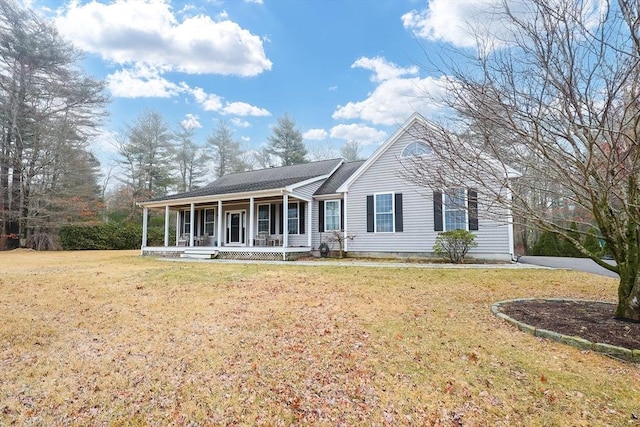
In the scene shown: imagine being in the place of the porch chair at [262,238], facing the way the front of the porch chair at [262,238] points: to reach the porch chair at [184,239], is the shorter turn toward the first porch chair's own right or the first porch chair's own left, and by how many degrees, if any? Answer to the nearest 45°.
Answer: approximately 90° to the first porch chair's own right

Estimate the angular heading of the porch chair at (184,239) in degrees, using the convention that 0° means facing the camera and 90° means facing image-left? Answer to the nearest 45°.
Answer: approximately 45°

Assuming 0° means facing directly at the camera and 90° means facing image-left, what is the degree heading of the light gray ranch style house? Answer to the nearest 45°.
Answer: approximately 45°

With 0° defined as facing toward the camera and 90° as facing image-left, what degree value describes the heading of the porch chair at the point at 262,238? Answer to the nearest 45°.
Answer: approximately 45°

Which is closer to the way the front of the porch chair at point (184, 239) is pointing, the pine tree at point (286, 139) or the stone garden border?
the stone garden border

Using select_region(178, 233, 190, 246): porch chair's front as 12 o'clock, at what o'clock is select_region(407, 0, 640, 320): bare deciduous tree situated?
The bare deciduous tree is roughly at 10 o'clock from the porch chair.

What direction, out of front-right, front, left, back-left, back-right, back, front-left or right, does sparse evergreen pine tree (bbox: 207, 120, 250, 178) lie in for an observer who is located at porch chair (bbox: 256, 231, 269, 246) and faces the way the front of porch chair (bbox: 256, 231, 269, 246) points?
back-right
